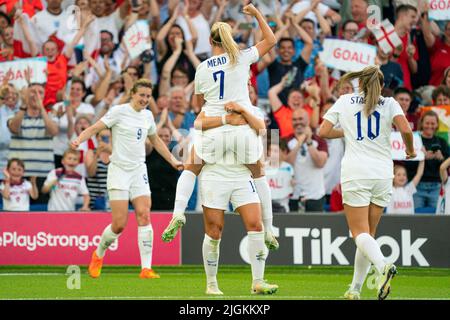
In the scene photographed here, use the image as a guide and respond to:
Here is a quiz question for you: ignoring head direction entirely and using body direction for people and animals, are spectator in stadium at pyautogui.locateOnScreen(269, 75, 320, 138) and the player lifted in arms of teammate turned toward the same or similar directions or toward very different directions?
very different directions

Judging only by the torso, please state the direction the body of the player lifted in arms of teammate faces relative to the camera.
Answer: away from the camera

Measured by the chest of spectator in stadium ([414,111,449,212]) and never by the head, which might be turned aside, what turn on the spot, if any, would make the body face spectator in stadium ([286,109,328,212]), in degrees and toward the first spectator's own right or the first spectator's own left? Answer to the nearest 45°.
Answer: approximately 90° to the first spectator's own right

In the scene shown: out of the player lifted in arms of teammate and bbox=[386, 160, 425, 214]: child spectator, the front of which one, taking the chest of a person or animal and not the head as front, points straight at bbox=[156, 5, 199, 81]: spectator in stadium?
the player lifted in arms of teammate

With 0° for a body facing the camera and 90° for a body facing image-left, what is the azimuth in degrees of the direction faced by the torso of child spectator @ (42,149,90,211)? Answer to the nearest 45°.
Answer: approximately 0°

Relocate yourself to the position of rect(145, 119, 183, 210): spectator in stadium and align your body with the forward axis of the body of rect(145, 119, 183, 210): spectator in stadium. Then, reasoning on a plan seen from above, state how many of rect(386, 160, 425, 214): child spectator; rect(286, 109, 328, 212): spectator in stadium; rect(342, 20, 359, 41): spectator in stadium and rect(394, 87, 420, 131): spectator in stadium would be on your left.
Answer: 4

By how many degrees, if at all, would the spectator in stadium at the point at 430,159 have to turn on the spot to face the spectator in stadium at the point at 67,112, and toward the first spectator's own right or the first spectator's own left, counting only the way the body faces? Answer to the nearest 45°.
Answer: approximately 90° to the first spectator's own right

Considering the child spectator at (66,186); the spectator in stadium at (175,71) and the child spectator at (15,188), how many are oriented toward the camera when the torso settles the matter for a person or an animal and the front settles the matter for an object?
3

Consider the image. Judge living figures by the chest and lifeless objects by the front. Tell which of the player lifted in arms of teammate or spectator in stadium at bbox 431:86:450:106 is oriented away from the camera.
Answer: the player lifted in arms of teammate
